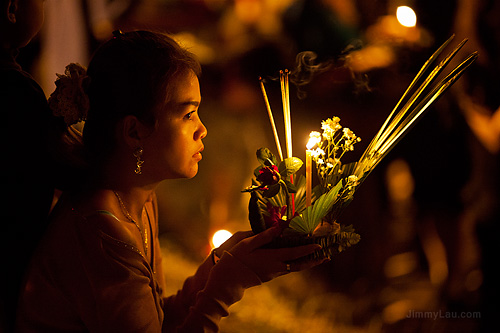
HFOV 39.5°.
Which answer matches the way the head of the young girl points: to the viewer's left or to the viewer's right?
to the viewer's right

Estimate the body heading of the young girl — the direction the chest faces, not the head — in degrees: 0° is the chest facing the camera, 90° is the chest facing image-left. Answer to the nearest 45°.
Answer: approximately 270°
